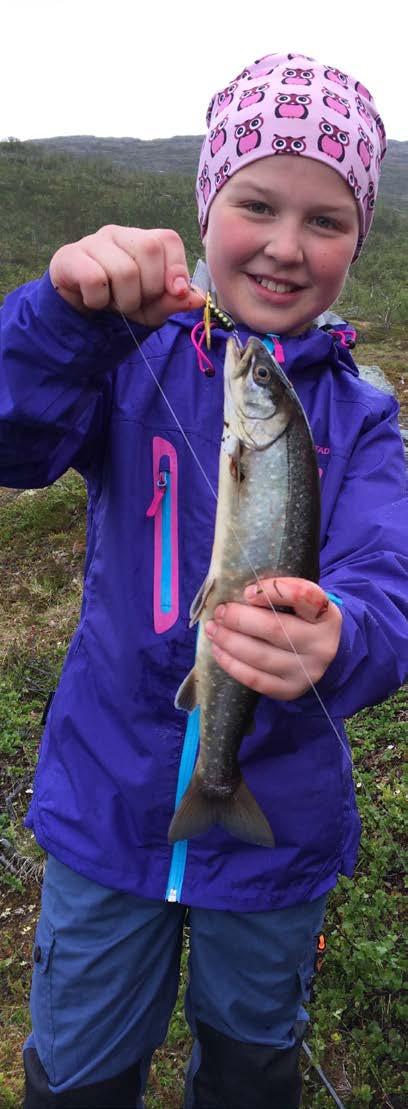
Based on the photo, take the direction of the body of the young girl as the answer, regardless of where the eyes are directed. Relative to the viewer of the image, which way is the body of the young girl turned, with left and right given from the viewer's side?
facing the viewer

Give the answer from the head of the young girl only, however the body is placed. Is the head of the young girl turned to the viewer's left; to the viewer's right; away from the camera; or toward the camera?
toward the camera
